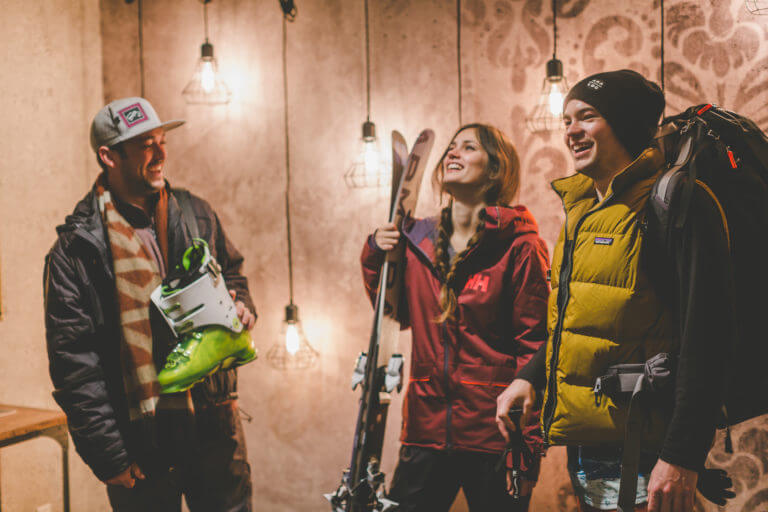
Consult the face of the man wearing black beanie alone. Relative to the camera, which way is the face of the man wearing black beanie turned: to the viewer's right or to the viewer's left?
to the viewer's left

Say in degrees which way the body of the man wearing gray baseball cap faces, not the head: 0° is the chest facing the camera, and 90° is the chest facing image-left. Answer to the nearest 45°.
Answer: approximately 315°

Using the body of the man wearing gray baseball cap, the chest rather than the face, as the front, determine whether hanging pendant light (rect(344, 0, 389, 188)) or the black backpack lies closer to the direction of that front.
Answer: the black backpack

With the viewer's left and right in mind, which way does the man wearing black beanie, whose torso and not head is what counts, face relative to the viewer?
facing the viewer and to the left of the viewer

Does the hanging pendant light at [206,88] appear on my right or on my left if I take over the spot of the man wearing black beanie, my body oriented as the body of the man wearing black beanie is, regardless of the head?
on my right

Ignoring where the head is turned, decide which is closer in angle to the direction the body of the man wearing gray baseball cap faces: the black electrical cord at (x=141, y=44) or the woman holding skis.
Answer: the woman holding skis

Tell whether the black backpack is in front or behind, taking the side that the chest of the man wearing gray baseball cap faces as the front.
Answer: in front

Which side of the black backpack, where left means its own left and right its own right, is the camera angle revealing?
right

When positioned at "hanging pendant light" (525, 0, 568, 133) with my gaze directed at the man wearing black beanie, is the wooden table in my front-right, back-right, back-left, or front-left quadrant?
front-right

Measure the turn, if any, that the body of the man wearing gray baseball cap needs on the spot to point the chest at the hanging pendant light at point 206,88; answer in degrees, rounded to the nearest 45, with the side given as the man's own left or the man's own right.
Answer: approximately 135° to the man's own left

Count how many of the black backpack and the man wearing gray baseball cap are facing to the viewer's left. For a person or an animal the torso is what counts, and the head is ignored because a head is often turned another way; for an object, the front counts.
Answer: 0
